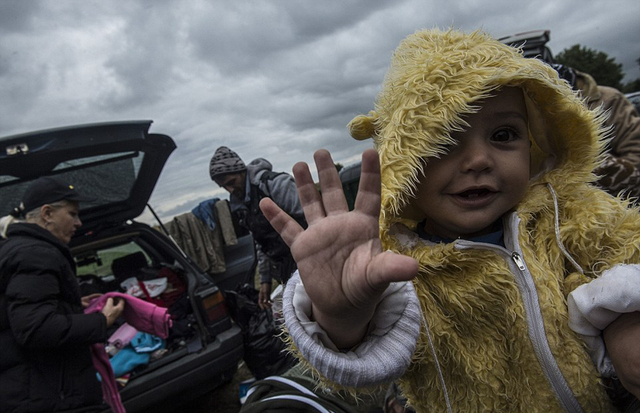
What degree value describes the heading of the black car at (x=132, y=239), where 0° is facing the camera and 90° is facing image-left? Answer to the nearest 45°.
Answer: approximately 135°

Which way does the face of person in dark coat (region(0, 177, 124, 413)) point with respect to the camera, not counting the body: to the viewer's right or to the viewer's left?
to the viewer's right

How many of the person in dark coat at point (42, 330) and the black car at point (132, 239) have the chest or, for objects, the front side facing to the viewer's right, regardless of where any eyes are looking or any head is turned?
1

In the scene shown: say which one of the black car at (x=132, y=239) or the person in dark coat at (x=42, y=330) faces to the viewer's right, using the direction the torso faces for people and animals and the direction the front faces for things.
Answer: the person in dark coat

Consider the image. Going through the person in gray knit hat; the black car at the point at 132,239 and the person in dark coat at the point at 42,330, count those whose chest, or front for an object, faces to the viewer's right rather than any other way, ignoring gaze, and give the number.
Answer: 1

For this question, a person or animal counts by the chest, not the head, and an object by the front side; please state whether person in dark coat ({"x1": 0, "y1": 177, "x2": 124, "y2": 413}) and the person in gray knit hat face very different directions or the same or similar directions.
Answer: very different directions

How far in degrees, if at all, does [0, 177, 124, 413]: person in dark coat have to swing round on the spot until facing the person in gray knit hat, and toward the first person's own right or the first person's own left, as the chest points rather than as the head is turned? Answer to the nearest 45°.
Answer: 0° — they already face them

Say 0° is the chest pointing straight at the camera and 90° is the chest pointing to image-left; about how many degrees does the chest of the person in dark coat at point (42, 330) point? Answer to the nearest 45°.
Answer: approximately 270°

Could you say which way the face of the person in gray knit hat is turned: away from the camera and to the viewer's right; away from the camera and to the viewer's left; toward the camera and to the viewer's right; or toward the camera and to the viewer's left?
toward the camera and to the viewer's left

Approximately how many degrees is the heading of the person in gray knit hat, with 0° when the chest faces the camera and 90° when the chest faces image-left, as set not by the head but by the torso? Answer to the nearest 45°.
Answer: approximately 45°
